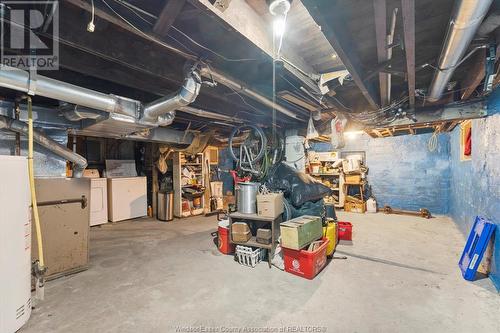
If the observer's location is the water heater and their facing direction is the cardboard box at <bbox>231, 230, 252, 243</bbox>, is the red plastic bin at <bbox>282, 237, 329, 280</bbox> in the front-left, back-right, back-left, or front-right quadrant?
front-right

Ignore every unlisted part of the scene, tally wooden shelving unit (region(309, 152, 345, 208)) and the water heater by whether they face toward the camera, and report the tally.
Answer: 1

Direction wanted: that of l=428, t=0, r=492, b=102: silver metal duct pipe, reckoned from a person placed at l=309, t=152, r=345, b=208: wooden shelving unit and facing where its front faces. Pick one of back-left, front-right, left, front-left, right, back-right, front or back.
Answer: front

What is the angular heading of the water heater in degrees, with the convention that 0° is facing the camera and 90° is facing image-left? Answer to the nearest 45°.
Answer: approximately 270°

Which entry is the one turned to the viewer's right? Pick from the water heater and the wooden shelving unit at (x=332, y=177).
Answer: the water heater

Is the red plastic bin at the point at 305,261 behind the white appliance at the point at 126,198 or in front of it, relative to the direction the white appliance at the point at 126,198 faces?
in front

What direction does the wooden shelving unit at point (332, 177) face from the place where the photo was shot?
facing the viewer

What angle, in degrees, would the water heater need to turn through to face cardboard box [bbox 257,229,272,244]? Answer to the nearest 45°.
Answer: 0° — it already faces it

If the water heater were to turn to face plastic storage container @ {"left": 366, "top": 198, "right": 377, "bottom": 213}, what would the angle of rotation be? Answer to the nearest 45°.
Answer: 0° — it already faces it

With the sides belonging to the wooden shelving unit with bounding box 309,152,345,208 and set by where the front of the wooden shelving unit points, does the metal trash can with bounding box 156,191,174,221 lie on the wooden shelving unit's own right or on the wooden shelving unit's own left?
on the wooden shelving unit's own right

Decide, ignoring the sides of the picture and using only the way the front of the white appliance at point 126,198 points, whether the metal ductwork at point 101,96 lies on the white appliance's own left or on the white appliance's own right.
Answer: on the white appliance's own right

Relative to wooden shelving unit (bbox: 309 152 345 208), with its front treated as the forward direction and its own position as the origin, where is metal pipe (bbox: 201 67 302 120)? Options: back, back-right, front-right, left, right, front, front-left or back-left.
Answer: front

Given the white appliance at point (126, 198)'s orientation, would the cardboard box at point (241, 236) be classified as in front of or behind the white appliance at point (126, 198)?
in front
